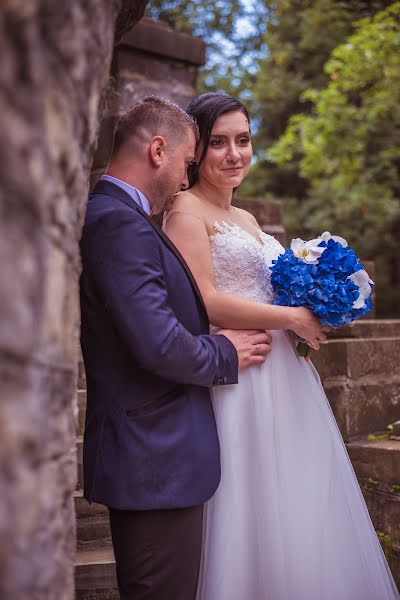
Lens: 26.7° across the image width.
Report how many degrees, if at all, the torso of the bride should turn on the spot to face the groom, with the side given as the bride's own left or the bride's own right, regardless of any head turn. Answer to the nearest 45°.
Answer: approximately 90° to the bride's own right

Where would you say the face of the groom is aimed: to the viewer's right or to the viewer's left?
to the viewer's right

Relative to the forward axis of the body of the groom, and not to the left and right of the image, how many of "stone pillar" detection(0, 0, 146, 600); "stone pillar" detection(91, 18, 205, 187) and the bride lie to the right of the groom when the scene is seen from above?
1

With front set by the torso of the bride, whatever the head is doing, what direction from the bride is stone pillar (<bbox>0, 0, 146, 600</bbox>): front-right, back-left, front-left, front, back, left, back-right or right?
front-right

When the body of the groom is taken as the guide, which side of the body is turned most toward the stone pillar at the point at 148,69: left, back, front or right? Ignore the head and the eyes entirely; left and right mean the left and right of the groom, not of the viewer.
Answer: left

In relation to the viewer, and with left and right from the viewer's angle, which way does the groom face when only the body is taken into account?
facing to the right of the viewer

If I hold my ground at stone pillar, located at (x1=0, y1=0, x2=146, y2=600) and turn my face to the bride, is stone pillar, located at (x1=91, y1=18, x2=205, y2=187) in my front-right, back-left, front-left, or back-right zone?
front-left

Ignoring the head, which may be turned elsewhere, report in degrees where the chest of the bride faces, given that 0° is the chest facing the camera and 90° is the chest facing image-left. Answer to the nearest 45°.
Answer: approximately 315°

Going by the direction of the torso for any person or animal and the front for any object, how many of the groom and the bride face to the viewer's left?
0
